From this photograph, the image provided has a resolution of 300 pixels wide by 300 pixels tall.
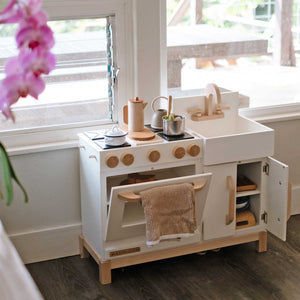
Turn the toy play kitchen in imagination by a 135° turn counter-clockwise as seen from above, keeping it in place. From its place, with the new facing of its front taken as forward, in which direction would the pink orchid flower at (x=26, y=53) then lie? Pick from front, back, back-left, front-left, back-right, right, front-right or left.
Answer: back
